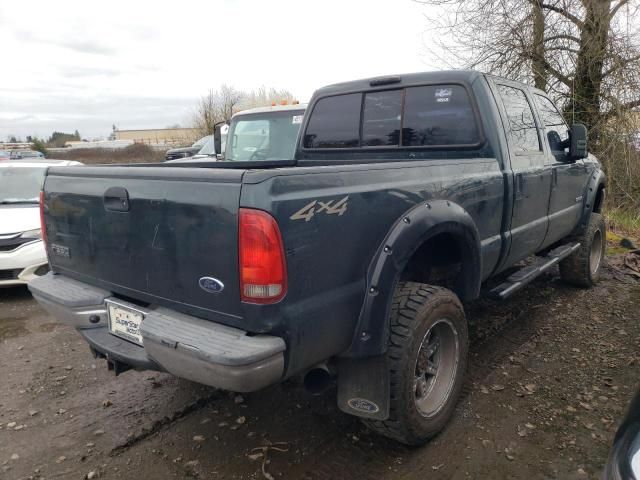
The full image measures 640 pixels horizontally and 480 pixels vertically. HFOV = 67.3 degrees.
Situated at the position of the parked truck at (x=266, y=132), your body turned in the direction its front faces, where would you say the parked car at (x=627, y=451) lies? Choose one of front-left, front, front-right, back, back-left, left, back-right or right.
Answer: front-left

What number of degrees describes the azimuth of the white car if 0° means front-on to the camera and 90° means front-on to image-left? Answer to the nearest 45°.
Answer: approximately 0°

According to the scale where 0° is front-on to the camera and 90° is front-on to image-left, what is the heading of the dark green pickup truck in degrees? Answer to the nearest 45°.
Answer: approximately 225°

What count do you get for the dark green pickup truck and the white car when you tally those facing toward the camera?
1

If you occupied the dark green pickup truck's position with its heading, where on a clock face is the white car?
The white car is roughly at 9 o'clock from the dark green pickup truck.

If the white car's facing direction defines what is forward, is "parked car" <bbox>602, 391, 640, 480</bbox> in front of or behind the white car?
in front

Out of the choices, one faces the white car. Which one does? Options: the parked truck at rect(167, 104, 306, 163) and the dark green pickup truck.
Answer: the parked truck

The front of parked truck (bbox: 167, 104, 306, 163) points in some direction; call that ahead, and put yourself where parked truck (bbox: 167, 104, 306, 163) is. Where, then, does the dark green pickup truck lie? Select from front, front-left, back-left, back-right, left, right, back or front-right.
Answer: front-left

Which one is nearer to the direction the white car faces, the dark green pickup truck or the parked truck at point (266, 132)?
the dark green pickup truck

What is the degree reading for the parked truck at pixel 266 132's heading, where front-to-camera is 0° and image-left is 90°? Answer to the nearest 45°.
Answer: approximately 45°

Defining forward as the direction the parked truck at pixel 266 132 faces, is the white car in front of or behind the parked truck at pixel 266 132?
in front

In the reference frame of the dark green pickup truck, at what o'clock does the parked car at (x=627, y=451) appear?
The parked car is roughly at 3 o'clock from the dark green pickup truck.
